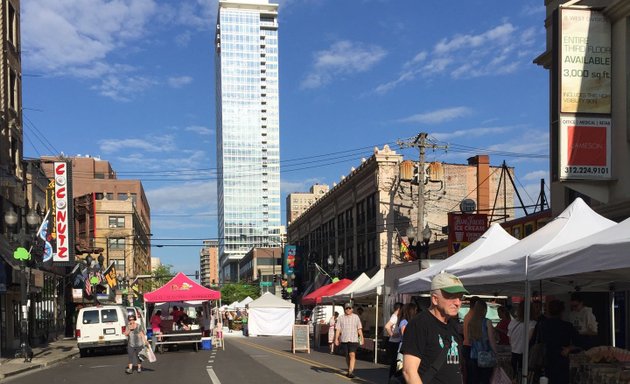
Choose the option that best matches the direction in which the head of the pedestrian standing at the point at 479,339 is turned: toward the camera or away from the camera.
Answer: away from the camera

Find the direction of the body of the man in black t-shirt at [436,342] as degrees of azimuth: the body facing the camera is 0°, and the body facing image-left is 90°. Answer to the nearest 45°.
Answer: approximately 315°
